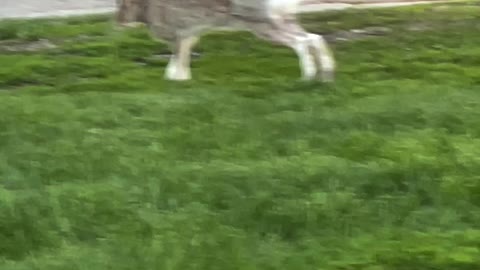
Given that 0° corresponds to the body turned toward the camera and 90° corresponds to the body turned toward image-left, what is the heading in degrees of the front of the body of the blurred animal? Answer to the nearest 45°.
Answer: approximately 90°
